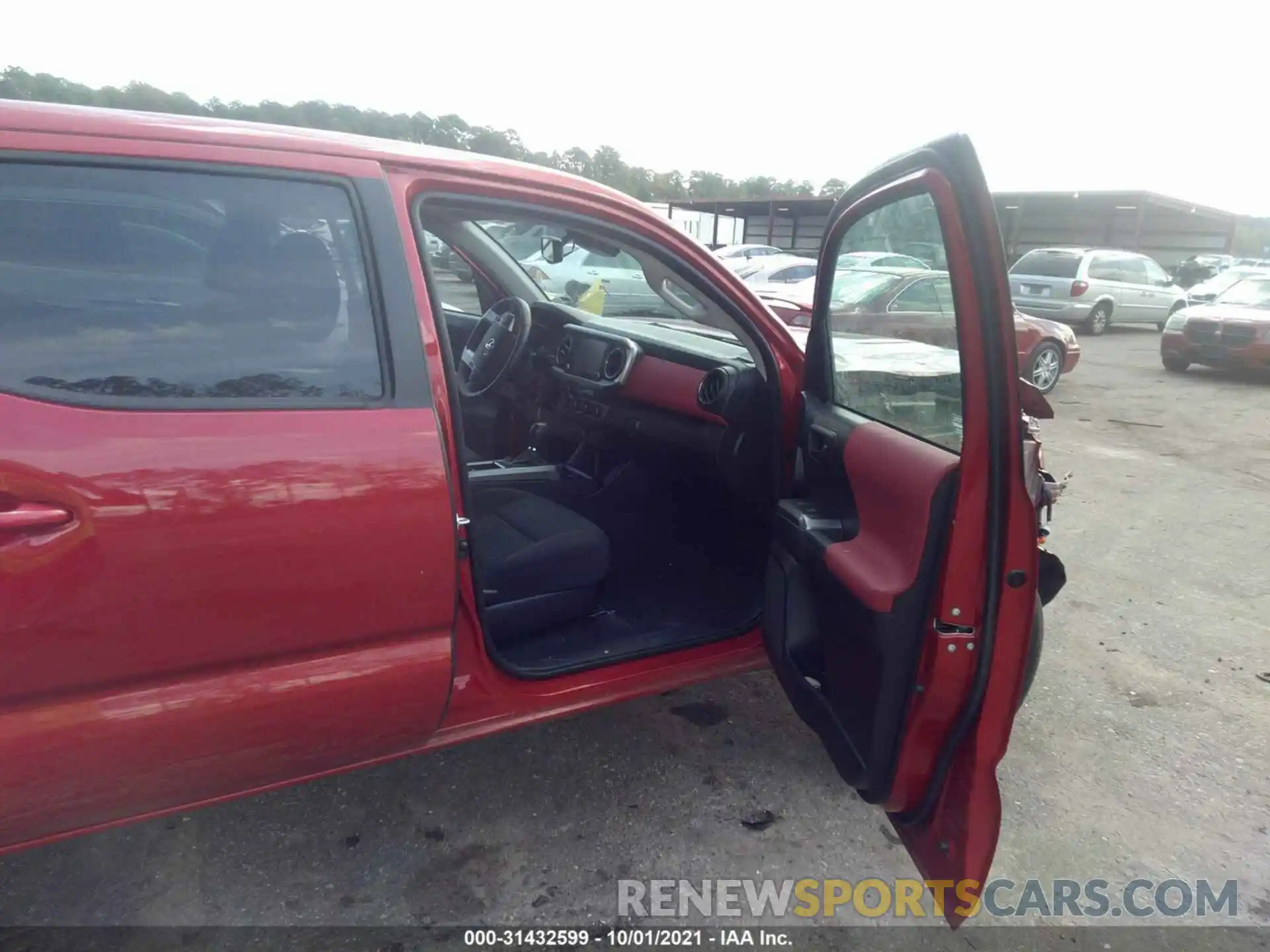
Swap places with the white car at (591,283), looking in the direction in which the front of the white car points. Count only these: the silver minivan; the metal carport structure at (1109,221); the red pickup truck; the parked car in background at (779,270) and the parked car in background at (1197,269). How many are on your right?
1

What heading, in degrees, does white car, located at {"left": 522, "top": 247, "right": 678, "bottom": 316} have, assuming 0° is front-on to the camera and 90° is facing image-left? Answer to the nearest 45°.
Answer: approximately 270°

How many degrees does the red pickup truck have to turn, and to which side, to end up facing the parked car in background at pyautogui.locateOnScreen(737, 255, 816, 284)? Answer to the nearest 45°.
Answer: approximately 45° to its left

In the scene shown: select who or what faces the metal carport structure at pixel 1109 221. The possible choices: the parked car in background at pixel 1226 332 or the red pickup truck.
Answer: the red pickup truck

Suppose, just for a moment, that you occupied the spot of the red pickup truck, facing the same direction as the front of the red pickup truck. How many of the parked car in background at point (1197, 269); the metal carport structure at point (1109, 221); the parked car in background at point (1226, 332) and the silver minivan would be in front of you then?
4

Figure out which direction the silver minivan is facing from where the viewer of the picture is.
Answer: facing away from the viewer and to the right of the viewer

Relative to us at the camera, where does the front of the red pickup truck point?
facing away from the viewer and to the right of the viewer

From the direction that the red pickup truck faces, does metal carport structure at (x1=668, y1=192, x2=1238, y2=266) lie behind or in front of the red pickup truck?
in front

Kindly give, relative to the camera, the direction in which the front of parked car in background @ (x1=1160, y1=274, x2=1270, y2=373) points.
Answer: facing the viewer and to the left of the viewer

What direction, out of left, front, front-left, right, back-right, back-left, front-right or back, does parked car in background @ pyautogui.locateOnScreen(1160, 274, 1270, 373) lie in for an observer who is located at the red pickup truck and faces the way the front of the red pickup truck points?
front

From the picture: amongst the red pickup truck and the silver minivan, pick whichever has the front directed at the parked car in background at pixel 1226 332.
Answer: the red pickup truck

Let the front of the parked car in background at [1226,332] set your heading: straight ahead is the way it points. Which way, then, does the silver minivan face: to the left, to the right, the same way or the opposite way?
the opposite way
